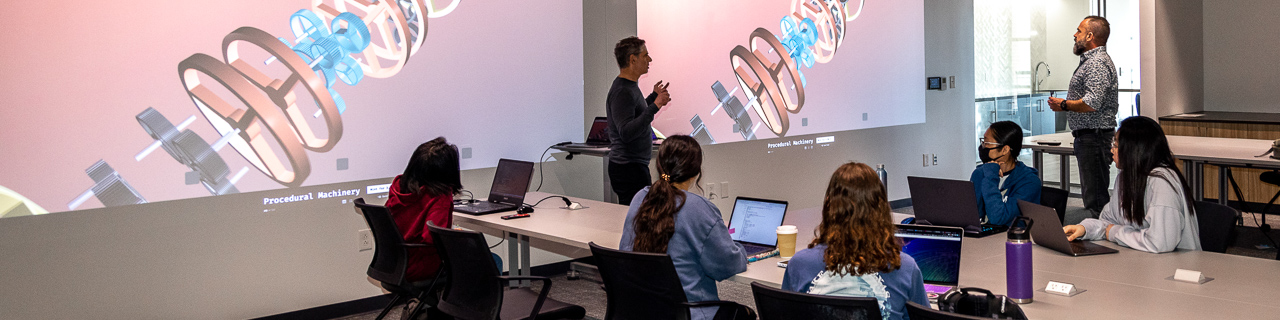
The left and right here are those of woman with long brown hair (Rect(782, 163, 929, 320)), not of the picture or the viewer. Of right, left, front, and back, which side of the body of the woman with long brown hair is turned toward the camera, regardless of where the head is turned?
back

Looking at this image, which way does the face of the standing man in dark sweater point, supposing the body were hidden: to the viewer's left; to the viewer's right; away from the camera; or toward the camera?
to the viewer's right

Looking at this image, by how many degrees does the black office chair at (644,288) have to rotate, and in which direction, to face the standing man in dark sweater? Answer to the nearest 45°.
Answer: approximately 45° to its left

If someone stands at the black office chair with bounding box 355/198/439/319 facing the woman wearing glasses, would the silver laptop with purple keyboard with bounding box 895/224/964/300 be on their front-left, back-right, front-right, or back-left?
front-right

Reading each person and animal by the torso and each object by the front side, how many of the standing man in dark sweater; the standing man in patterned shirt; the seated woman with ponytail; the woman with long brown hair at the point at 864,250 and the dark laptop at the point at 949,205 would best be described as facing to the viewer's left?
1

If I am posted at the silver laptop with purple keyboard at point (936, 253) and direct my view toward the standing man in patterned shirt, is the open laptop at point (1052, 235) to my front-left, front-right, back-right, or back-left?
front-right

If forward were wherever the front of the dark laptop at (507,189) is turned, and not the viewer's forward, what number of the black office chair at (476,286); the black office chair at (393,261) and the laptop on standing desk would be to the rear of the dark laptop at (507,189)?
1

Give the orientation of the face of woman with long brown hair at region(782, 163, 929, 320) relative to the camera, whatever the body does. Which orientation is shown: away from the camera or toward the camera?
away from the camera

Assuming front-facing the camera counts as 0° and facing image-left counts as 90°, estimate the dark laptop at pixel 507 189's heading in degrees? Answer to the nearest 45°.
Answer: approximately 45°

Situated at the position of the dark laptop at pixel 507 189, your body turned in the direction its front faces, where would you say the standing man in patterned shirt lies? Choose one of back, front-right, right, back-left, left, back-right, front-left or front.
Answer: back-left

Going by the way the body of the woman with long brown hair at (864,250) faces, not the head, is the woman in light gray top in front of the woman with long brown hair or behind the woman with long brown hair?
in front

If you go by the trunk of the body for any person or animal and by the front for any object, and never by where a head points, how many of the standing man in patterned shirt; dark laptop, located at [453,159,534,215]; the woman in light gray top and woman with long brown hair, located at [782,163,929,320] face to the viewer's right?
0

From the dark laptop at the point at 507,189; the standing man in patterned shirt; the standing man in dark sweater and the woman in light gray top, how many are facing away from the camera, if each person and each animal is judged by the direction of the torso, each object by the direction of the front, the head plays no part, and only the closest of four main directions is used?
0

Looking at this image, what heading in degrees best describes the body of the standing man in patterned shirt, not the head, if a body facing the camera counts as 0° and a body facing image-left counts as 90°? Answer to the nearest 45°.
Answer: approximately 90°

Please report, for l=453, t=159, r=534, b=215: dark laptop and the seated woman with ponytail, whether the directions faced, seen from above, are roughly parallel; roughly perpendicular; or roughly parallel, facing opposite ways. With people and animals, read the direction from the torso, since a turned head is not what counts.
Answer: roughly parallel, facing opposite ways

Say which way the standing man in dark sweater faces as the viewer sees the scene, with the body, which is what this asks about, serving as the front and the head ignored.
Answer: to the viewer's right

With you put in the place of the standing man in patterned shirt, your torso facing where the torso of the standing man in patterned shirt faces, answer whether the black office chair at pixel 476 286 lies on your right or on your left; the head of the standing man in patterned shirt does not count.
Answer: on your left
